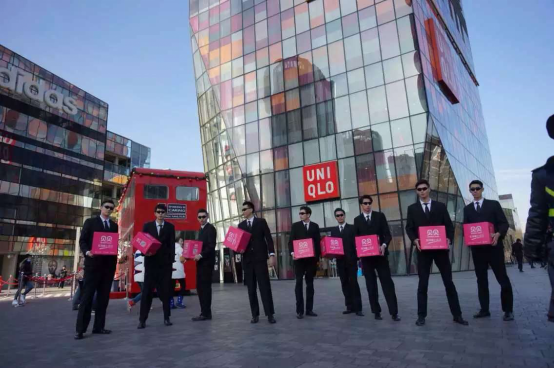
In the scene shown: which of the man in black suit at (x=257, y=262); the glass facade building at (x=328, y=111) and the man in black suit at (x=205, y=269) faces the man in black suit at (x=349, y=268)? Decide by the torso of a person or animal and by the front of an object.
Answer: the glass facade building

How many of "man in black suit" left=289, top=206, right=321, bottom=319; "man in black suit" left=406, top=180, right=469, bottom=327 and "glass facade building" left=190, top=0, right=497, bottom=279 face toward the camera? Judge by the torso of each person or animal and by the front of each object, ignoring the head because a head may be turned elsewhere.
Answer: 3

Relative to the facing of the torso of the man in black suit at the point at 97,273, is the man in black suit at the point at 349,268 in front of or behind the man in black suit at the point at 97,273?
in front

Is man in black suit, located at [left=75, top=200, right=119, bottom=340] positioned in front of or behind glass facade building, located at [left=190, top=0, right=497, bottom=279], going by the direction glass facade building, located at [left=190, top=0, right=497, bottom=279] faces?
in front

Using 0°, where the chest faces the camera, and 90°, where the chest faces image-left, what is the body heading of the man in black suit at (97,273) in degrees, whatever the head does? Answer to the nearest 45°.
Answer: approximately 315°

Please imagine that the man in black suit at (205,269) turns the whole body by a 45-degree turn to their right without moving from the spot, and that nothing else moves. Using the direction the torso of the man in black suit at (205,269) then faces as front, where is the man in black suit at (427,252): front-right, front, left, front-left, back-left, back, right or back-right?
back

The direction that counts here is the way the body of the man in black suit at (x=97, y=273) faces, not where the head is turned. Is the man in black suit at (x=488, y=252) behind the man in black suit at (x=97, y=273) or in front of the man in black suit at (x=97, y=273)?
in front

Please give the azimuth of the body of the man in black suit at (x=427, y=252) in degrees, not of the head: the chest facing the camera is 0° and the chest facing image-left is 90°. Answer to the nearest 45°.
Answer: approximately 0°

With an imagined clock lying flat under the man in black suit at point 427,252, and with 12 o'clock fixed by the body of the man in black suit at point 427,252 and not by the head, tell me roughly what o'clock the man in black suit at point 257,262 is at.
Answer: the man in black suit at point 257,262 is roughly at 3 o'clock from the man in black suit at point 427,252.

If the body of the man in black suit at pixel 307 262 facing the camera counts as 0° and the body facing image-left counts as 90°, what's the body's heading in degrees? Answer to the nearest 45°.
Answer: approximately 0°

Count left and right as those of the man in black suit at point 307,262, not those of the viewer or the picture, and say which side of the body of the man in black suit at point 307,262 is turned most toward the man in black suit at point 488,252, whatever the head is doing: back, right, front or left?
left

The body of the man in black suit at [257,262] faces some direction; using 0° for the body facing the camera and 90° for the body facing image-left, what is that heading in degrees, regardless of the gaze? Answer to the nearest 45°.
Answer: approximately 45°

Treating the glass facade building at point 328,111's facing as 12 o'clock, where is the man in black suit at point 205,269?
The man in black suit is roughly at 12 o'clock from the glass facade building.

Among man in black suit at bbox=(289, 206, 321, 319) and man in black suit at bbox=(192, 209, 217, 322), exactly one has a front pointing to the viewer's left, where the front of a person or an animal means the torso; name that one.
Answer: man in black suit at bbox=(192, 209, 217, 322)
